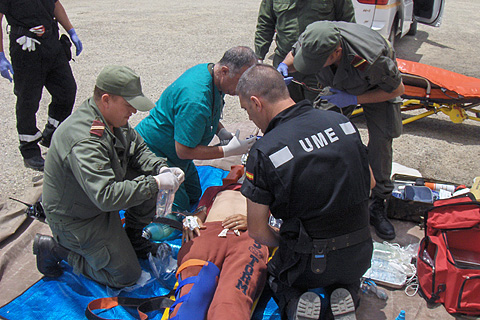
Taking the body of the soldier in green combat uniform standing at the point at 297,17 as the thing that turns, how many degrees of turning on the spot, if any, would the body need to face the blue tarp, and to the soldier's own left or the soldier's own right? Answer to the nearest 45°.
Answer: approximately 45° to the soldier's own right

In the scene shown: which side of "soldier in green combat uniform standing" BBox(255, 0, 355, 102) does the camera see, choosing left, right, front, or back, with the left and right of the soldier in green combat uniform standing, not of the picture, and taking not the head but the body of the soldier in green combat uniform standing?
front

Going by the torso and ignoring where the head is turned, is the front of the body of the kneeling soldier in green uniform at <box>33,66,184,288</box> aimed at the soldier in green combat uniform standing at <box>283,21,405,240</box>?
yes

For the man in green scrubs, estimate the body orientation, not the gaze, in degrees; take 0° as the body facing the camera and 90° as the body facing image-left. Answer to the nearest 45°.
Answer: approximately 270°

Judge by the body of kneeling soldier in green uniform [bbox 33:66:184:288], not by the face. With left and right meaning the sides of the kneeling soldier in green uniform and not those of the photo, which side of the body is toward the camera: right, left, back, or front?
right

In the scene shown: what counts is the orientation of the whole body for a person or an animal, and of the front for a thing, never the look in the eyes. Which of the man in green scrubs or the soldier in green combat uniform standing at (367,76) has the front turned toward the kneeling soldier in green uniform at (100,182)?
the soldier in green combat uniform standing

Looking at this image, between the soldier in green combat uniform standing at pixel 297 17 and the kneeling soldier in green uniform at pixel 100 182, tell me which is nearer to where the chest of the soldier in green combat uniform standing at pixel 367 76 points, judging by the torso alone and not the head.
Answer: the kneeling soldier in green uniform

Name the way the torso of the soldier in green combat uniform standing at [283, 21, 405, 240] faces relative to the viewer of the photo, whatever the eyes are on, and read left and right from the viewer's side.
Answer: facing the viewer and to the left of the viewer

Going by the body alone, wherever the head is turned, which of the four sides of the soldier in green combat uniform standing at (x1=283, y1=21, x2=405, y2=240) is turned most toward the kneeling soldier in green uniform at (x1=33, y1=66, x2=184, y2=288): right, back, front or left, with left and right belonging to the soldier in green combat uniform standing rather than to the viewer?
front

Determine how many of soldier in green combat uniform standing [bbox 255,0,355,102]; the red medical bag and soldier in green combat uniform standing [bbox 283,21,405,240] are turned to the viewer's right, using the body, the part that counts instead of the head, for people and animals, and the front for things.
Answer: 0
